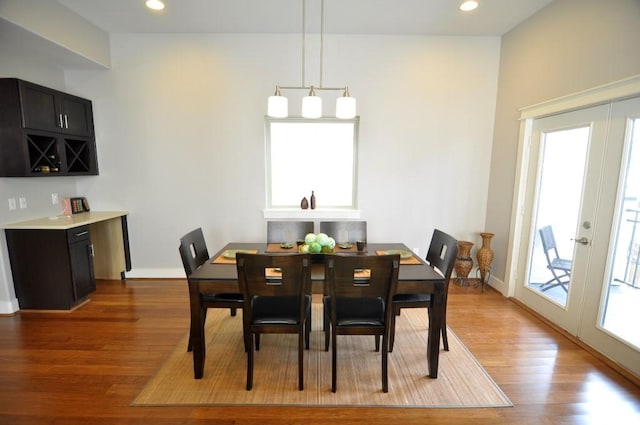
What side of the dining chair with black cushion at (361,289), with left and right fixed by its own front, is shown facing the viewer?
back

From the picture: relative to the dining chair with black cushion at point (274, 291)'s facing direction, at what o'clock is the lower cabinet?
The lower cabinet is roughly at 10 o'clock from the dining chair with black cushion.

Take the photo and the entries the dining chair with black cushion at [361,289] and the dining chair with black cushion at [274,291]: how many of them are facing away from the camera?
2

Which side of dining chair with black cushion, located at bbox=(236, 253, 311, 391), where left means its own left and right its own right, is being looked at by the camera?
back

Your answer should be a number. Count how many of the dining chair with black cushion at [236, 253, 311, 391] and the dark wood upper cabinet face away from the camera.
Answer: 1

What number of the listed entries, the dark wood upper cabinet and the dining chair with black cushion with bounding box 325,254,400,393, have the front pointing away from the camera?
1

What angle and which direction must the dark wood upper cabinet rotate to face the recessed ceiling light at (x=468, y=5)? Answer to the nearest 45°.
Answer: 0° — it already faces it

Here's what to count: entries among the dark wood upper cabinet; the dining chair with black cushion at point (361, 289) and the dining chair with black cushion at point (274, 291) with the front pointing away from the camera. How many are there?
2

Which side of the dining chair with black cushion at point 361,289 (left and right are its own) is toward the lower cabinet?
left

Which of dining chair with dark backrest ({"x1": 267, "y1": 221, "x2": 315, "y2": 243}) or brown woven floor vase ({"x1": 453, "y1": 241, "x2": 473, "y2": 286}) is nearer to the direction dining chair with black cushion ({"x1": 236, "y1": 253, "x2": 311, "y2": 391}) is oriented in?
the dining chair with dark backrest
